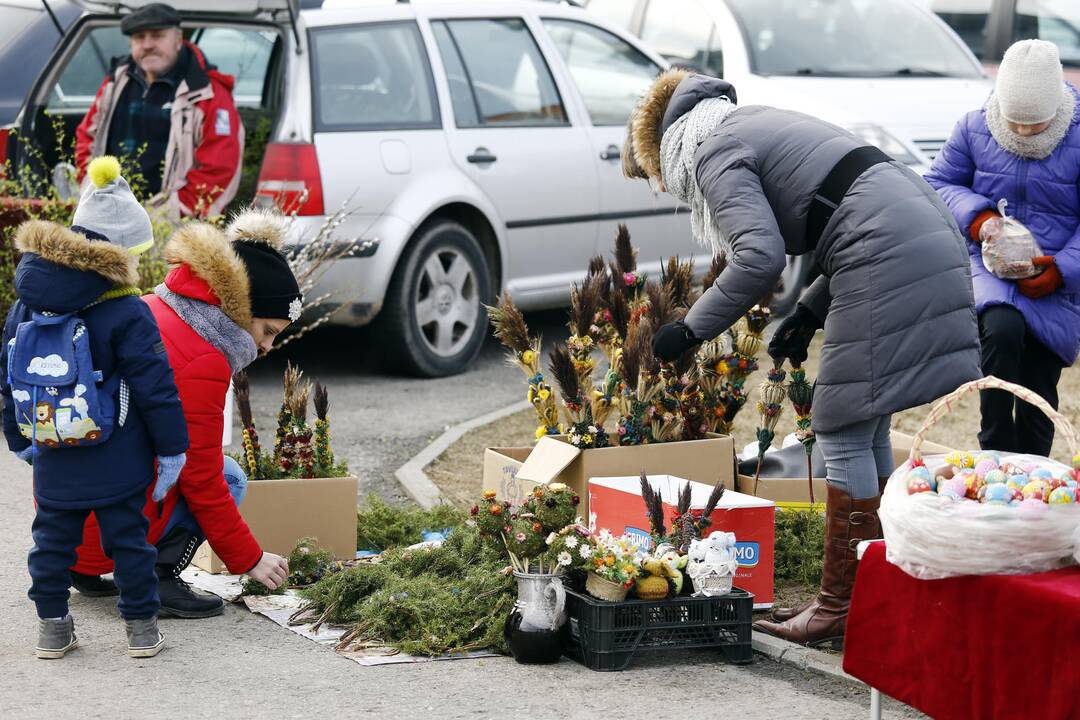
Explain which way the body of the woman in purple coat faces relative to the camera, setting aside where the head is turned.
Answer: toward the camera

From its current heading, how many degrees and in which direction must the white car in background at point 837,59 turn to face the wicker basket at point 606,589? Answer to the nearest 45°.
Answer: approximately 45° to its right

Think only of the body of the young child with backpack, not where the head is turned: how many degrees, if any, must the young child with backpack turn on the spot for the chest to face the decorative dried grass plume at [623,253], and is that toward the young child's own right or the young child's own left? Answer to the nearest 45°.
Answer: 0° — they already face it

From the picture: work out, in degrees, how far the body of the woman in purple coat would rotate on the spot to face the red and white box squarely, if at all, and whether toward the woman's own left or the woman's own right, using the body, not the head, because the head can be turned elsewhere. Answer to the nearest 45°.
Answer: approximately 45° to the woman's own right

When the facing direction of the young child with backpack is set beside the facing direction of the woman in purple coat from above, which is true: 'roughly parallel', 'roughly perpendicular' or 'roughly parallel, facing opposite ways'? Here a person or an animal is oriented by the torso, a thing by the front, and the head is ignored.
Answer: roughly parallel, facing opposite ways

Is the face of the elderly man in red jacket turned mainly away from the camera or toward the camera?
toward the camera

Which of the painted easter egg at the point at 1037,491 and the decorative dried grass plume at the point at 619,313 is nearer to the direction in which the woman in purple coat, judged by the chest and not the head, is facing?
the painted easter egg

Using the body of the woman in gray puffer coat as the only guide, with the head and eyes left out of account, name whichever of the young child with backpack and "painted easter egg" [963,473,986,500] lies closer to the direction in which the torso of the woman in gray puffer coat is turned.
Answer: the young child with backpack

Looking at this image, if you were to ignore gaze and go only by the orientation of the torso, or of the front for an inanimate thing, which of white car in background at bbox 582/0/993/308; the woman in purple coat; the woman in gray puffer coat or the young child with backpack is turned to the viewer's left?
the woman in gray puffer coat

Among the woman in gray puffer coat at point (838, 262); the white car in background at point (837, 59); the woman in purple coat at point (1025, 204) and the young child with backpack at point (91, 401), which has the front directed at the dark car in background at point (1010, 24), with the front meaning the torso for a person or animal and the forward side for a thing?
the young child with backpack

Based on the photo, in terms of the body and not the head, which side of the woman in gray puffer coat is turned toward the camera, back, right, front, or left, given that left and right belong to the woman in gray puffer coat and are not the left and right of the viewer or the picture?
left

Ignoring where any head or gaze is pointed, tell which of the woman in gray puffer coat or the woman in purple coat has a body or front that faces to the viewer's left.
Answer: the woman in gray puffer coat

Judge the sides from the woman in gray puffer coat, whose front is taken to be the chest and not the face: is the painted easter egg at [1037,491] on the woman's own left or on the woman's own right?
on the woman's own left

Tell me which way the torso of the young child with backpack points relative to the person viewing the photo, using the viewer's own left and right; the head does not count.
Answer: facing away from the viewer and to the right of the viewer

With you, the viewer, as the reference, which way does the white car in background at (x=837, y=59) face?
facing the viewer and to the right of the viewer

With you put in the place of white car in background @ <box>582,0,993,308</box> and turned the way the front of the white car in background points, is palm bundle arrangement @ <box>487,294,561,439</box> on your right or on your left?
on your right
